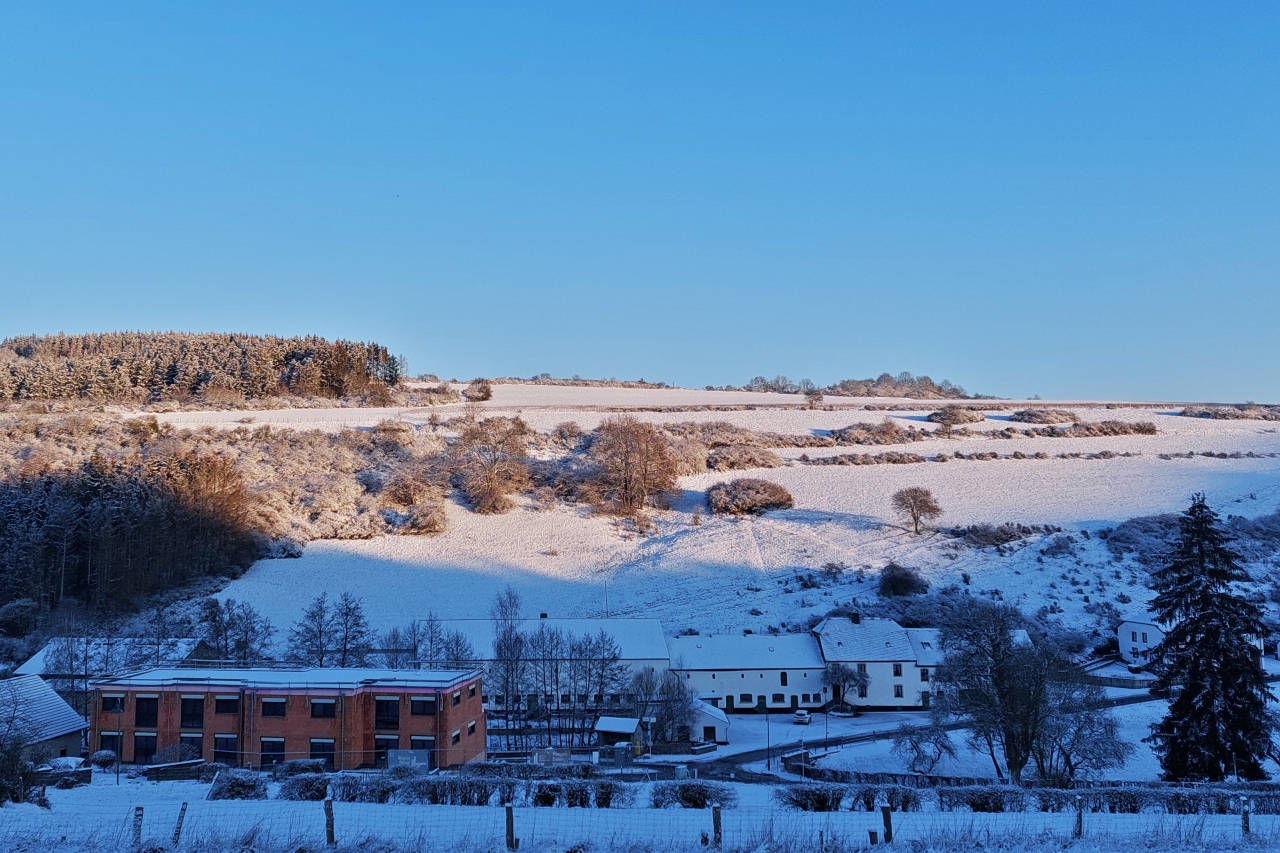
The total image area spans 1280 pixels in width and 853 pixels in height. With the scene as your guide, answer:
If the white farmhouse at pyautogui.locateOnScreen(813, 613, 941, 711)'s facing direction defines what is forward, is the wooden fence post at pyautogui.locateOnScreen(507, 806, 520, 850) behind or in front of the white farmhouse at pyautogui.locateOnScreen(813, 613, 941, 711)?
in front

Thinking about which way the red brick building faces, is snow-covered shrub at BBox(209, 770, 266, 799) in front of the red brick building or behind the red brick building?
in front

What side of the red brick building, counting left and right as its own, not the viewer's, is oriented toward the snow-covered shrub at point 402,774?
front

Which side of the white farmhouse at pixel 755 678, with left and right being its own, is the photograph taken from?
front

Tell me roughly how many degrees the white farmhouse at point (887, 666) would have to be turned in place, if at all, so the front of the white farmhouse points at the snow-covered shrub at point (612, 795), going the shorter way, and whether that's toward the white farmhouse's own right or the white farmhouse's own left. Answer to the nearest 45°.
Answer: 0° — it already faces it

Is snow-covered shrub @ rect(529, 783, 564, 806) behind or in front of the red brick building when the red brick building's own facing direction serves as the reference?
in front

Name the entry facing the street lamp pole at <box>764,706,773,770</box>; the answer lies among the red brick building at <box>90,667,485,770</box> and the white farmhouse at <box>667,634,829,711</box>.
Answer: the white farmhouse

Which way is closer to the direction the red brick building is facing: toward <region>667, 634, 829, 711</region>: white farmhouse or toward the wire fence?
the wire fence

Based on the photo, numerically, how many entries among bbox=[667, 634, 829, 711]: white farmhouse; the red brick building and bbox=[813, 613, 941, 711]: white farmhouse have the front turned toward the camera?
3

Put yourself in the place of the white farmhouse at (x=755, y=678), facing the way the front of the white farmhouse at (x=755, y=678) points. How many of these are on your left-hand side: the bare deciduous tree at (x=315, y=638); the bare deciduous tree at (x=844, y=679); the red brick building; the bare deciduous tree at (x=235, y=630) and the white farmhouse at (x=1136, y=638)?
2

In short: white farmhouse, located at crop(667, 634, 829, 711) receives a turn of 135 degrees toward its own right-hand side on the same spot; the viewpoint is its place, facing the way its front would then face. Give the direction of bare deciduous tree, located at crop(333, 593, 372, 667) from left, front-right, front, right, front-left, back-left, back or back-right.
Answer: front-left

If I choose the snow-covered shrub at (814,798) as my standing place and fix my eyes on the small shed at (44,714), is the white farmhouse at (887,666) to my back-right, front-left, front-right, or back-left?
front-right

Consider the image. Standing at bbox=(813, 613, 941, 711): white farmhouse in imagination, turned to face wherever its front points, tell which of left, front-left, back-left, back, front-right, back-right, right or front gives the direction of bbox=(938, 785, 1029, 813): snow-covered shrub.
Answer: front

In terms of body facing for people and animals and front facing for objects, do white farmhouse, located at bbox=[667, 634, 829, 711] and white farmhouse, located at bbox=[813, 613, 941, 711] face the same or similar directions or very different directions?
same or similar directions
